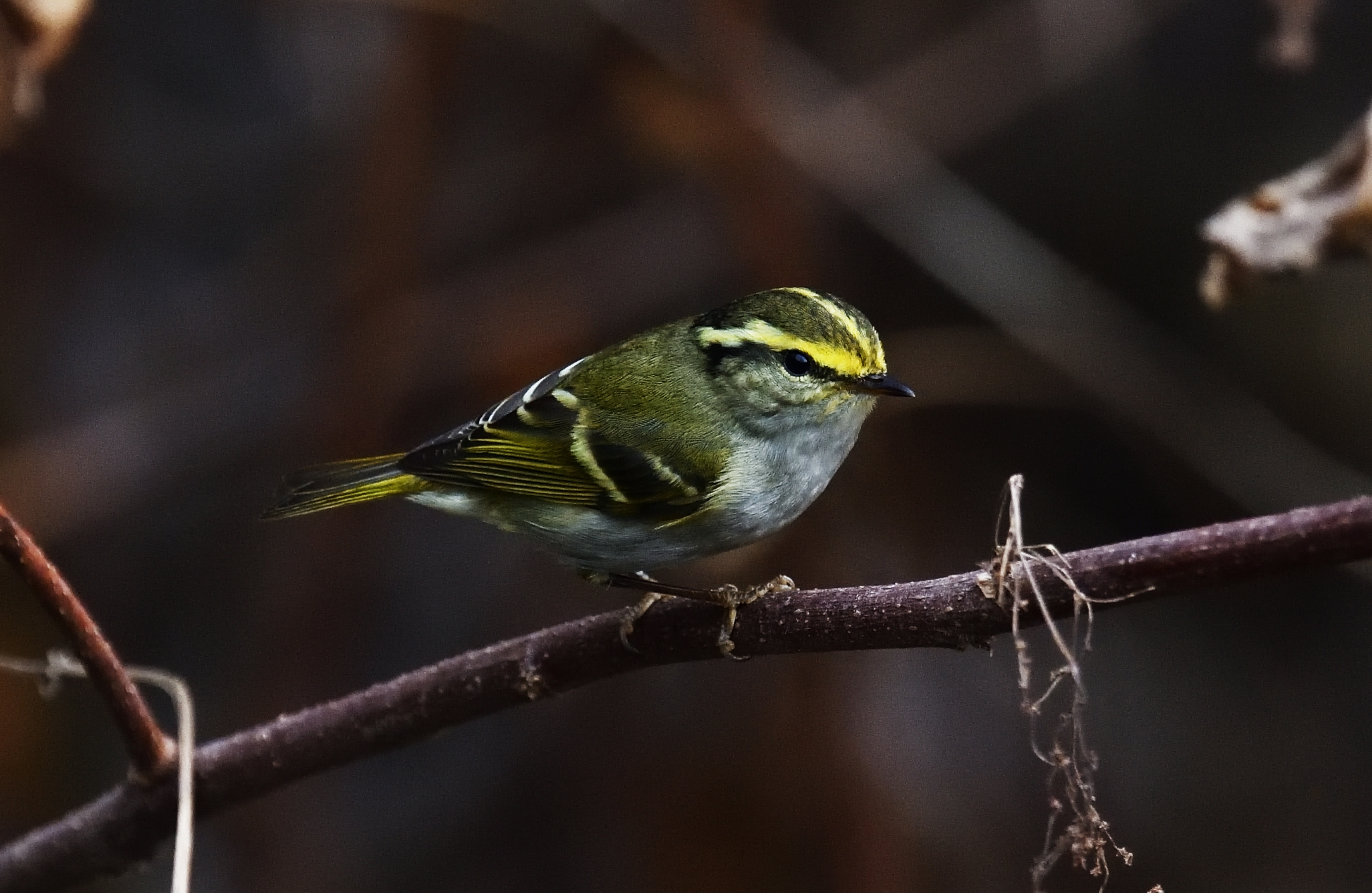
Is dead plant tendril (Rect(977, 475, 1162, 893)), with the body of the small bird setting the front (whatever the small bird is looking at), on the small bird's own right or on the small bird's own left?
on the small bird's own left

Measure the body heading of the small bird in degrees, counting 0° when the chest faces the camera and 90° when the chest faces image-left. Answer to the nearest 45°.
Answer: approximately 270°
